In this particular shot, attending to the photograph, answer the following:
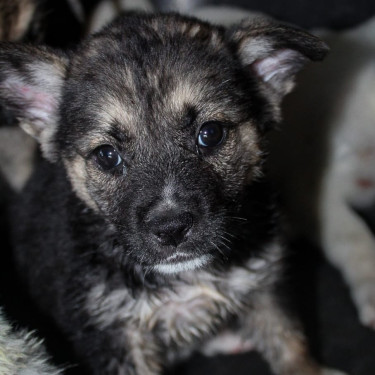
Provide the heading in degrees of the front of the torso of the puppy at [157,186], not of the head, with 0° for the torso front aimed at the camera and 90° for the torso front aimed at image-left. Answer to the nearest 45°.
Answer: approximately 0°

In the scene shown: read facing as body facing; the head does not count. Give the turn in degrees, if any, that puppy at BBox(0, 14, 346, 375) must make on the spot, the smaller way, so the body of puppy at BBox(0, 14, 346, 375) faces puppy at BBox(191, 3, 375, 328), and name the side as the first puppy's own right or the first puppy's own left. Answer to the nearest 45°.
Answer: approximately 135° to the first puppy's own left
